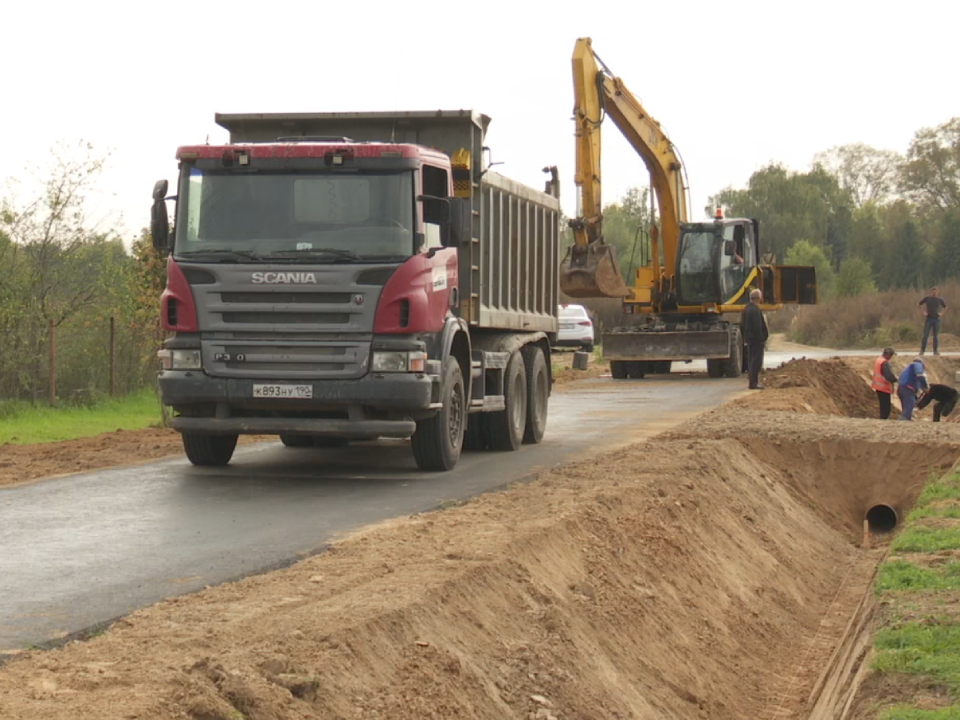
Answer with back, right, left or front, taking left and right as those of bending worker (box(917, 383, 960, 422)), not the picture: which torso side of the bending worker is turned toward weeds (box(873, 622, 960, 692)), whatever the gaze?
left

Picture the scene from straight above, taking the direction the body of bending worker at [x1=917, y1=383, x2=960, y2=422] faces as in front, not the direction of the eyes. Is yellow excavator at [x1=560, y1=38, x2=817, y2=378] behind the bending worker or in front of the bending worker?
in front

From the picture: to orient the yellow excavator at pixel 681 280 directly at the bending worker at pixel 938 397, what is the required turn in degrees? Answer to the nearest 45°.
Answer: approximately 90° to its left

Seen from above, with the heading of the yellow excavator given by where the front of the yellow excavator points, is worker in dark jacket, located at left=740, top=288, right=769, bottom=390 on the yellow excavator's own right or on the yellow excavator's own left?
on the yellow excavator's own left

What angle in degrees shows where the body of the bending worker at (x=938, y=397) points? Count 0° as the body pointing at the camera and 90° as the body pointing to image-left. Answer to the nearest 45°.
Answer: approximately 90°

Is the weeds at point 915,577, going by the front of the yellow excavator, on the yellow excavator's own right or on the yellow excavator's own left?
on the yellow excavator's own left

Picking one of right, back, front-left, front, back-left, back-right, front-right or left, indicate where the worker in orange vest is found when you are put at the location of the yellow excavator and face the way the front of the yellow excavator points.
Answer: left

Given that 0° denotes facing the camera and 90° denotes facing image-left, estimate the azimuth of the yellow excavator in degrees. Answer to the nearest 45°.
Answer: approximately 45°

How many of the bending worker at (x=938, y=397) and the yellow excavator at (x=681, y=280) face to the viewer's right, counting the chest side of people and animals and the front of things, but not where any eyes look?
0

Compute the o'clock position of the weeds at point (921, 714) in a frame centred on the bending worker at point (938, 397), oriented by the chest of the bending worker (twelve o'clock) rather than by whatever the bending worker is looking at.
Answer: The weeds is roughly at 9 o'clock from the bending worker.

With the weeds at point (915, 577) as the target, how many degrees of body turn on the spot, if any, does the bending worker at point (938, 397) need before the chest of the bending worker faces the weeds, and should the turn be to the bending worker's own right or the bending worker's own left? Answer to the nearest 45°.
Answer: approximately 90° to the bending worker's own left
